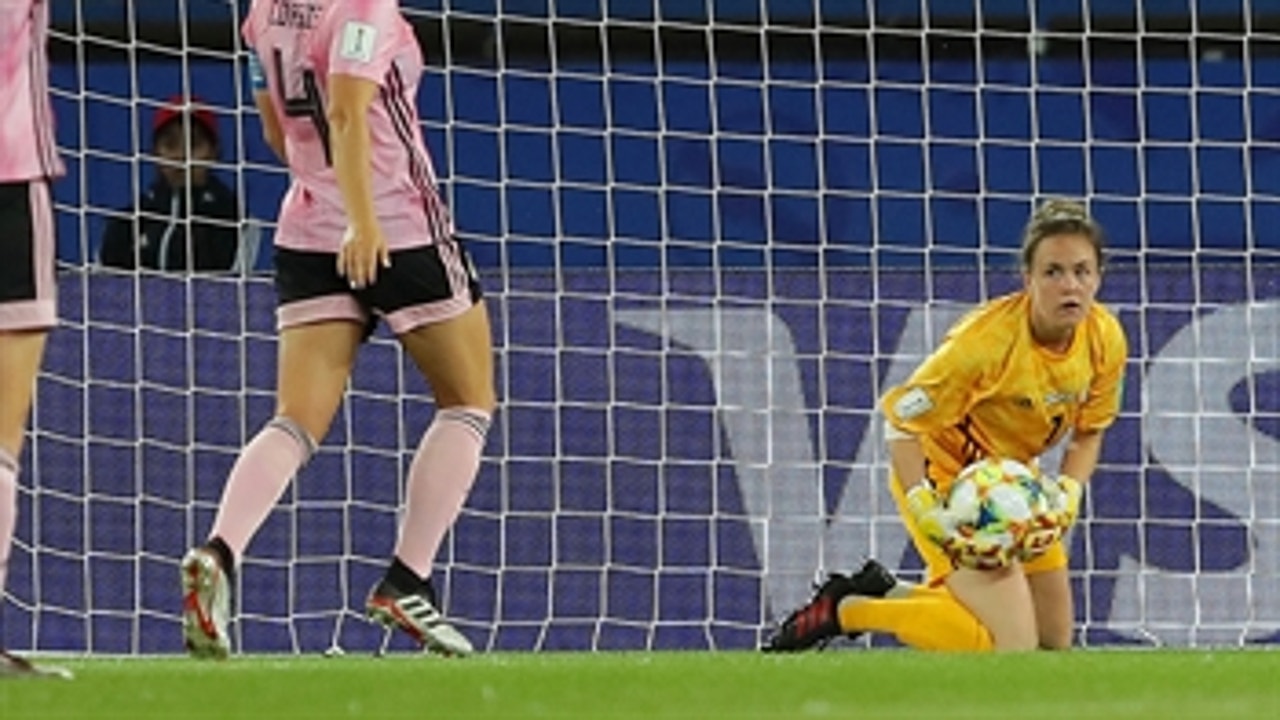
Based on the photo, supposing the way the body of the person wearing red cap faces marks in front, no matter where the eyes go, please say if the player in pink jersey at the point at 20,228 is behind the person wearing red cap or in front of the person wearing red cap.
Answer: in front

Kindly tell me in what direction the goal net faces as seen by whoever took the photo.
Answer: facing the viewer

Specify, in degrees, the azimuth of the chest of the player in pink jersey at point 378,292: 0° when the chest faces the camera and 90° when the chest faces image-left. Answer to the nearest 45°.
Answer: approximately 225°

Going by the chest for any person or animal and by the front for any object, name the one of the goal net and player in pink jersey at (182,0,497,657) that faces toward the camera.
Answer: the goal net

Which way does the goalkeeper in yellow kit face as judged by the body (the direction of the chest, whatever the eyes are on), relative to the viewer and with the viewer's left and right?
facing the viewer and to the right of the viewer

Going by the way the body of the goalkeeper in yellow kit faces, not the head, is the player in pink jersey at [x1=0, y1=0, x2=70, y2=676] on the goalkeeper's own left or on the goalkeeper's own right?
on the goalkeeper's own right

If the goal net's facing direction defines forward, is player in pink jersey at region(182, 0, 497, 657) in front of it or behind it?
in front

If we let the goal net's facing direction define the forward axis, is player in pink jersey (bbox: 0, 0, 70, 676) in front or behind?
in front

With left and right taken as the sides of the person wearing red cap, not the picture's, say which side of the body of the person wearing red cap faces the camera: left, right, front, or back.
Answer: front

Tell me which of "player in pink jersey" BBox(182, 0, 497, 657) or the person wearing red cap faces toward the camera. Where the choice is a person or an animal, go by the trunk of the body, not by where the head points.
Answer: the person wearing red cap

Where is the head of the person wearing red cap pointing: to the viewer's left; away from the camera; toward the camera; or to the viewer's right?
toward the camera

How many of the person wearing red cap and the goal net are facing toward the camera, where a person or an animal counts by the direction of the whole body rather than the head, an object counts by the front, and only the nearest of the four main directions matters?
2
